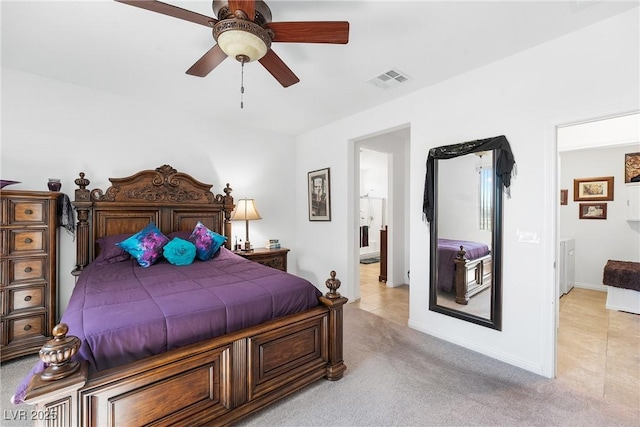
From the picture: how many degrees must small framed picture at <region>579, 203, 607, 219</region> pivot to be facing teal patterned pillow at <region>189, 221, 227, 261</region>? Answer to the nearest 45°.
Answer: approximately 45° to its right

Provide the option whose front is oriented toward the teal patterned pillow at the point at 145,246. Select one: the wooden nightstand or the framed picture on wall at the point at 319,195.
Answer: the framed picture on wall

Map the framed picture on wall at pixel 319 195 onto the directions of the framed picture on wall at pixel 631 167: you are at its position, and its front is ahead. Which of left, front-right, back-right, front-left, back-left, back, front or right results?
front-right

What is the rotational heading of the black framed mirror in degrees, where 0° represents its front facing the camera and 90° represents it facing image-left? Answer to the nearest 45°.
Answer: approximately 45°

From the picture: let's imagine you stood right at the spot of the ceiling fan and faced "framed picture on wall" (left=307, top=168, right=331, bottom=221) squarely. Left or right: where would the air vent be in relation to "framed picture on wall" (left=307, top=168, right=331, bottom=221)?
right

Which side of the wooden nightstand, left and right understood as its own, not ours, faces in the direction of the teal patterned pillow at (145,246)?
right

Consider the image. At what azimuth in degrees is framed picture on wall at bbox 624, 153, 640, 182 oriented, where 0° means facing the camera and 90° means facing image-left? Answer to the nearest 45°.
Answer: approximately 0°

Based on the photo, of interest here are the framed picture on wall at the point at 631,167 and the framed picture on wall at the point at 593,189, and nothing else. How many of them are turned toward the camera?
2

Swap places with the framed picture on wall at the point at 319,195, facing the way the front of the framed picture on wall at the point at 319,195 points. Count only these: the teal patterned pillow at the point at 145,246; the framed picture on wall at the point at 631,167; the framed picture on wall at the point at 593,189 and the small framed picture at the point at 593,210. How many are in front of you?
1

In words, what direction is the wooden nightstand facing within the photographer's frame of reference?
facing the viewer and to the right of the viewer

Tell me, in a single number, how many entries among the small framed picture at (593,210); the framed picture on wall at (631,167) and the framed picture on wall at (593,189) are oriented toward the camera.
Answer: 3
